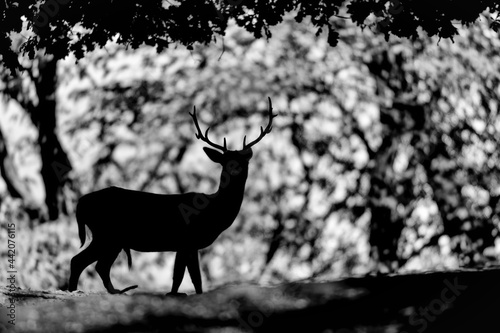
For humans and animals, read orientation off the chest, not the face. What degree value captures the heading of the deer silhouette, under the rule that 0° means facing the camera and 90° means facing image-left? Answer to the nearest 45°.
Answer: approximately 270°

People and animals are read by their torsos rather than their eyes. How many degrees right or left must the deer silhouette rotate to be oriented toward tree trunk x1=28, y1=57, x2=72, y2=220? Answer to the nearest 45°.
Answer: approximately 135° to its left
